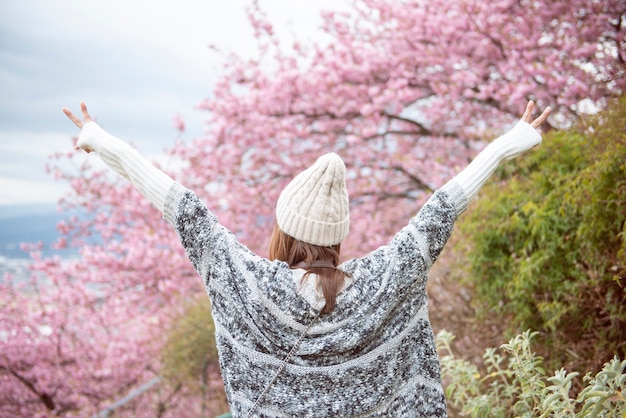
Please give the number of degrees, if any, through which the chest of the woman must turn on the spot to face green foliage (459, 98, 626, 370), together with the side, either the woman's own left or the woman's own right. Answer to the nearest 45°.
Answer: approximately 45° to the woman's own right

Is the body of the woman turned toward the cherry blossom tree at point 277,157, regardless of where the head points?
yes

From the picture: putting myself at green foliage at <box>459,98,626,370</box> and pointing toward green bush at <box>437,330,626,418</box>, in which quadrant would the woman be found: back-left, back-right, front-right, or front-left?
front-right

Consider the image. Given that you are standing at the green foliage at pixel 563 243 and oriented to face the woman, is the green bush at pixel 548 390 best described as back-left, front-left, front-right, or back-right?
front-left

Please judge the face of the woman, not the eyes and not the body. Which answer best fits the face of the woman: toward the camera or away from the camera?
away from the camera

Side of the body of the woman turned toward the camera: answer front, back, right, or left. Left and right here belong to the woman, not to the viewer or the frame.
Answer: back
